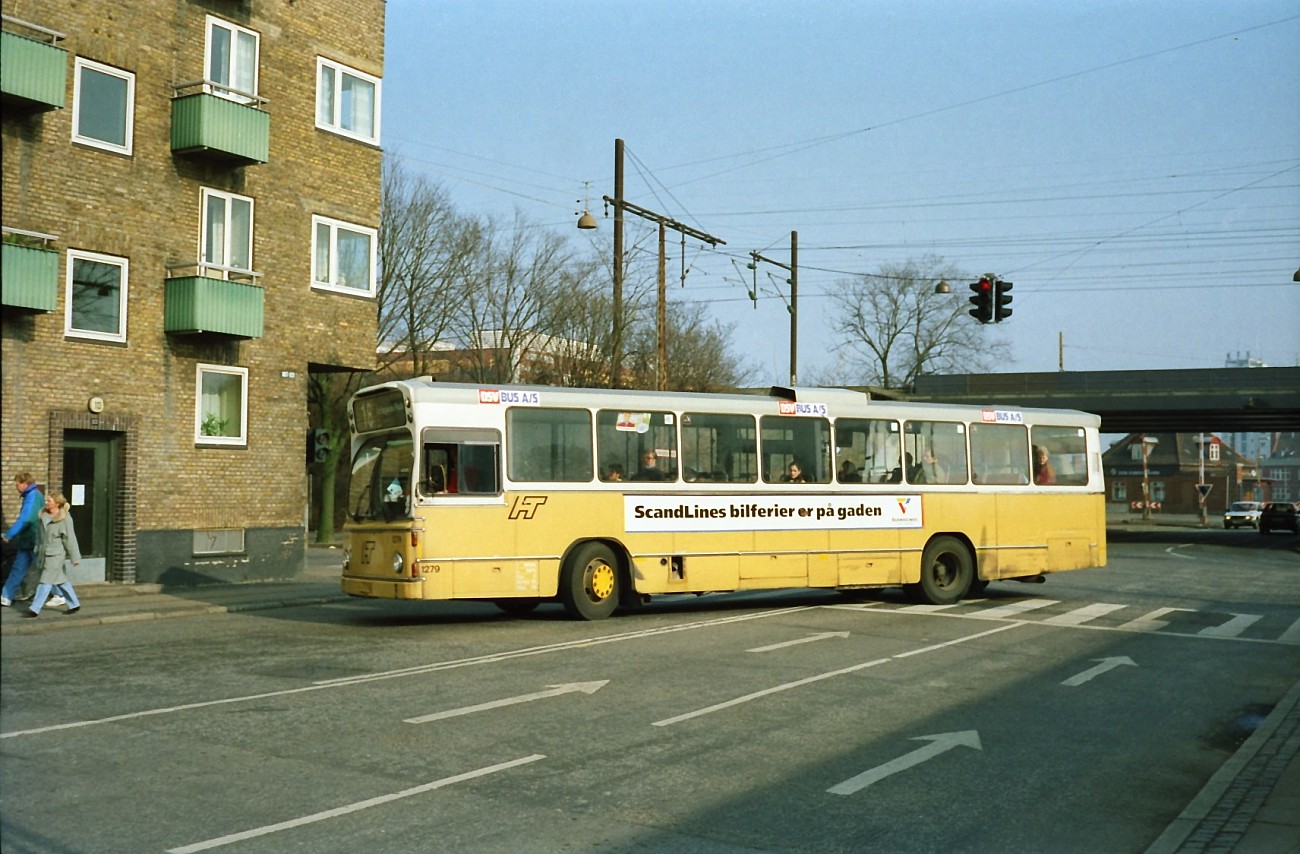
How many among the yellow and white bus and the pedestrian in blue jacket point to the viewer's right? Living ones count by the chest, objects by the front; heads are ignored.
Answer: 0

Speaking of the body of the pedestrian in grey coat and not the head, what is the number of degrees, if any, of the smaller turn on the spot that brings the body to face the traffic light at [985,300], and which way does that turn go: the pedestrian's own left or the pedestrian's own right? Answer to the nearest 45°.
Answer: approximately 180°

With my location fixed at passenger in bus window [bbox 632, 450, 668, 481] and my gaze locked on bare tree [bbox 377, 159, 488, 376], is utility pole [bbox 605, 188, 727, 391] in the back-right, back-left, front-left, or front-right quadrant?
front-right

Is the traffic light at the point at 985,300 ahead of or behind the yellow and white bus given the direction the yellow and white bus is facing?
behind

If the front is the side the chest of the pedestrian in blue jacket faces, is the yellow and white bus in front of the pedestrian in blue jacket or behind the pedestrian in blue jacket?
behind

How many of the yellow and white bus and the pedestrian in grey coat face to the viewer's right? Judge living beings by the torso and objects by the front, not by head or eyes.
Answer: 0

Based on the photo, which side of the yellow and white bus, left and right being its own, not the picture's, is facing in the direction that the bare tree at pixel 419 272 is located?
right

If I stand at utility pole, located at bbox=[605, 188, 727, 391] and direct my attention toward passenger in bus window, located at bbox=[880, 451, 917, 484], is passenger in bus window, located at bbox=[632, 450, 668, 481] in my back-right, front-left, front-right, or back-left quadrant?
front-right

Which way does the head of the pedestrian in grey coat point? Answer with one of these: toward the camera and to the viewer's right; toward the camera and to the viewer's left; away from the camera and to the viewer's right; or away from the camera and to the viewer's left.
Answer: toward the camera and to the viewer's left

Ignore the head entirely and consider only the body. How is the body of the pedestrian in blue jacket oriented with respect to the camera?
to the viewer's left

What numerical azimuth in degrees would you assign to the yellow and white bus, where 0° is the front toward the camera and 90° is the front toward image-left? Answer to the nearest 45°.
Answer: approximately 45°

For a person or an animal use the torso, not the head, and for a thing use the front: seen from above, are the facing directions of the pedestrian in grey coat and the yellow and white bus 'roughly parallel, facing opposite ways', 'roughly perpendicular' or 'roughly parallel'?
roughly parallel

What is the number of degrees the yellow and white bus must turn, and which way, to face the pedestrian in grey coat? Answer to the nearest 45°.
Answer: approximately 45° to its right
